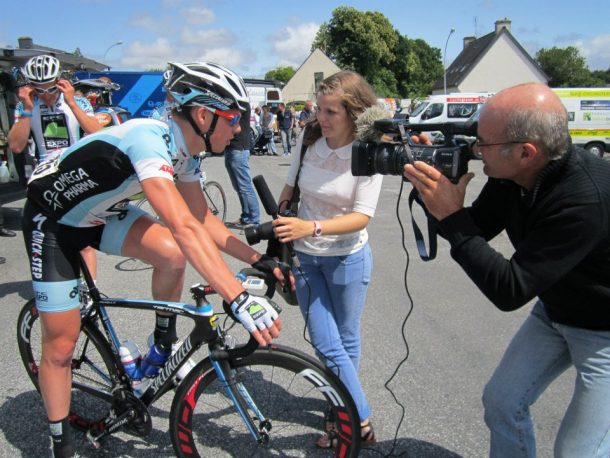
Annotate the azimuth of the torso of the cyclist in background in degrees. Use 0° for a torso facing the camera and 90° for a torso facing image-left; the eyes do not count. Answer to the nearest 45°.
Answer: approximately 0°

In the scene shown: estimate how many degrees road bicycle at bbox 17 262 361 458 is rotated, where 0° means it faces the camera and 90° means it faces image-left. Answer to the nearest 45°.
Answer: approximately 315°

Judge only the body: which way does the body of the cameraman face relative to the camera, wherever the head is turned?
to the viewer's left

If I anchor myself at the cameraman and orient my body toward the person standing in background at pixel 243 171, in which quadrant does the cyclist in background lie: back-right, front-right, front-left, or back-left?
front-left

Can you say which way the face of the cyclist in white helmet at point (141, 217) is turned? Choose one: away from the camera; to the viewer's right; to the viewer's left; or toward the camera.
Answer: to the viewer's right

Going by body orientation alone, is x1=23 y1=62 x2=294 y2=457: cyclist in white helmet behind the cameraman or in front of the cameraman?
in front

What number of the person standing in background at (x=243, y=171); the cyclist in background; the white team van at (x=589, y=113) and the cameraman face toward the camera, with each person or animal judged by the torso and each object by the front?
1

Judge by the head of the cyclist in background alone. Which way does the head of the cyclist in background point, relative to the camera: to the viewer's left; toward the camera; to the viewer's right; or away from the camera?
toward the camera

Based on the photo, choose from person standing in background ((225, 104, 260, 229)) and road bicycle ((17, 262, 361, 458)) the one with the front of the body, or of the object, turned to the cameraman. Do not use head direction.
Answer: the road bicycle

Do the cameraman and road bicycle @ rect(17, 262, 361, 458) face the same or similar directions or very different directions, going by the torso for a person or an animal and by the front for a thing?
very different directions
